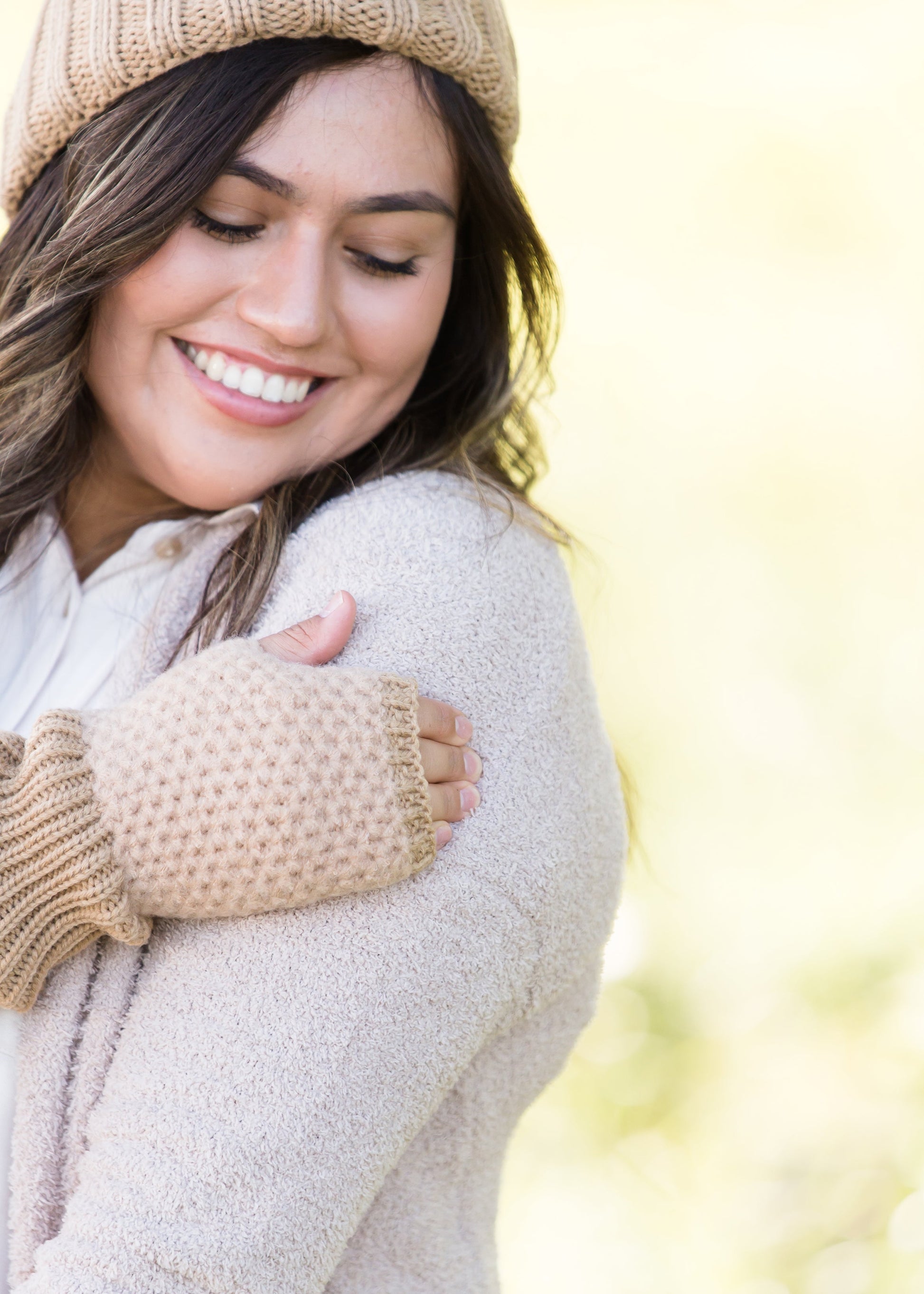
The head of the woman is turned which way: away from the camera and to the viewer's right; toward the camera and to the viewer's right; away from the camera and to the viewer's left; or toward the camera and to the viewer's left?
toward the camera and to the viewer's right

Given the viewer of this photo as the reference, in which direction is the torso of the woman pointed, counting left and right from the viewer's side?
facing the viewer and to the left of the viewer
